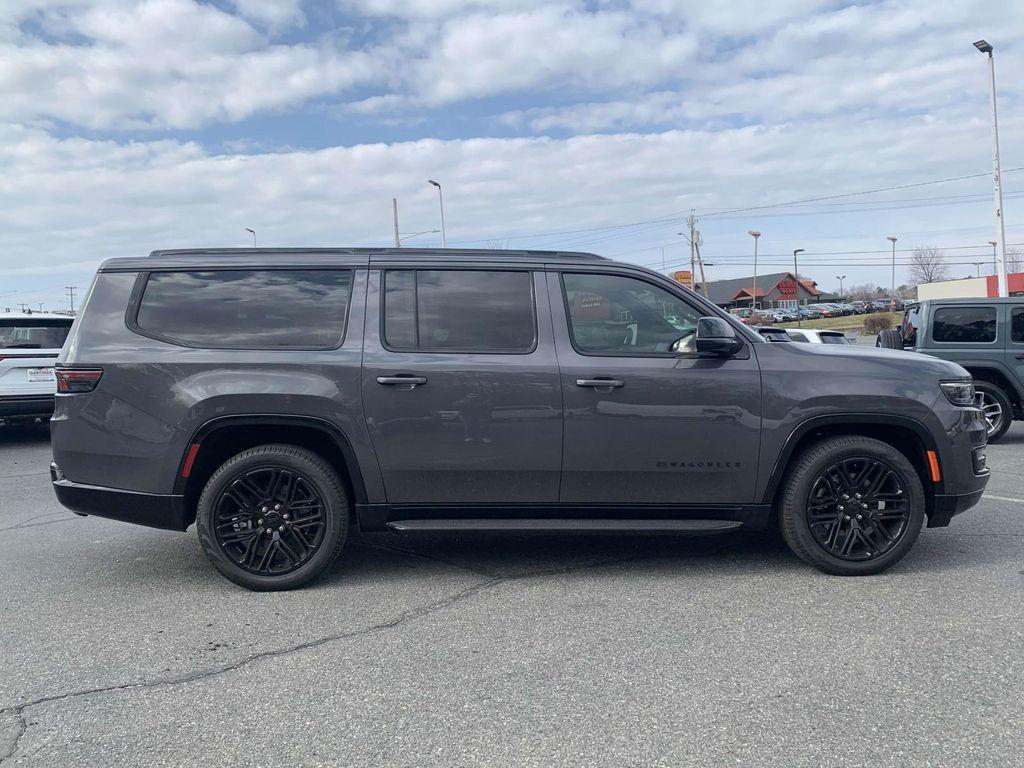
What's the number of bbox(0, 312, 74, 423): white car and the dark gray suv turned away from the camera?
1

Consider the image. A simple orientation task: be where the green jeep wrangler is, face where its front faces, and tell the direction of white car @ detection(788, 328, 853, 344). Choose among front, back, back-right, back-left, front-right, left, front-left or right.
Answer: back-left

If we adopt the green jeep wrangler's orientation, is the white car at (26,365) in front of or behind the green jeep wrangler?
behind

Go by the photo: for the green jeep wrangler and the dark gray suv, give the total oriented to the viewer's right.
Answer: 2

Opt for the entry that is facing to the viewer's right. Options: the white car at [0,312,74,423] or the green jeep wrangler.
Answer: the green jeep wrangler

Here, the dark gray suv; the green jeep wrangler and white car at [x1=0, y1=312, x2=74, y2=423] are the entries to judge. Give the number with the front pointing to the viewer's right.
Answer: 2

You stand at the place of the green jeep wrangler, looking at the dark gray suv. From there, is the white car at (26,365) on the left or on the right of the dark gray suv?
right

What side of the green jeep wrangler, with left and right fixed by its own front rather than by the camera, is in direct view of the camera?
right

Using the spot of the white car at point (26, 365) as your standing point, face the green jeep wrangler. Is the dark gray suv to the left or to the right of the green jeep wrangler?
right

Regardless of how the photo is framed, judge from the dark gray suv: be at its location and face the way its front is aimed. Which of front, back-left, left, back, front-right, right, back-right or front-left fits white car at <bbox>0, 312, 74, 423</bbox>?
back-left

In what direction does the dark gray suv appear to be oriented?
to the viewer's right

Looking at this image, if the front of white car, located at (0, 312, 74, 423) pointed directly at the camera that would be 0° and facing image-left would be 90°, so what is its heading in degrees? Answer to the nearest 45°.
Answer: approximately 180°

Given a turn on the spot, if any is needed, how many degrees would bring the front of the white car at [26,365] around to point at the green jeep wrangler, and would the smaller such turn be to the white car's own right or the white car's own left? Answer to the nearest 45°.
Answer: approximately 135° to the white car's own right
